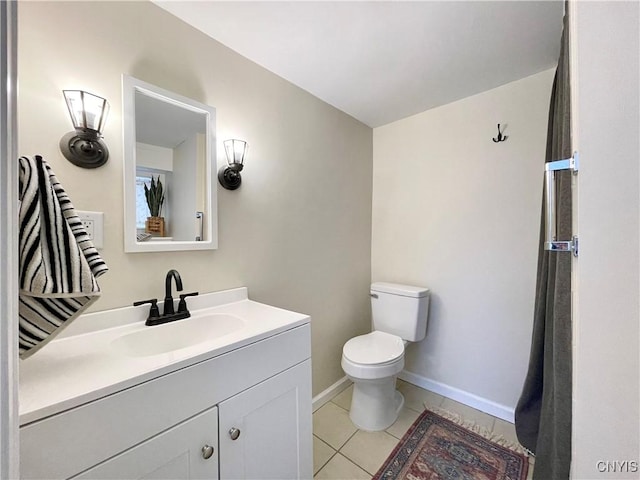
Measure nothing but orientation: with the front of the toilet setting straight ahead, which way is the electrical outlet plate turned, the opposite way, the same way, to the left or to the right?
to the left

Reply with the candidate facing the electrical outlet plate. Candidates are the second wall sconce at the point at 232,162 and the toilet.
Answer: the toilet

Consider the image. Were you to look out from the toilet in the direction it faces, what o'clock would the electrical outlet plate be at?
The electrical outlet plate is roughly at 12 o'clock from the toilet.

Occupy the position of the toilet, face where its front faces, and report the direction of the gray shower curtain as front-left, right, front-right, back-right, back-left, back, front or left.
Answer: left

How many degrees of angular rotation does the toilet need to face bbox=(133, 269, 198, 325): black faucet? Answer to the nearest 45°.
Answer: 0° — it already faces it

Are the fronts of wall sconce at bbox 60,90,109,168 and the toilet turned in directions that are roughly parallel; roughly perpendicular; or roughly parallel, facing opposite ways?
roughly perpendicular
